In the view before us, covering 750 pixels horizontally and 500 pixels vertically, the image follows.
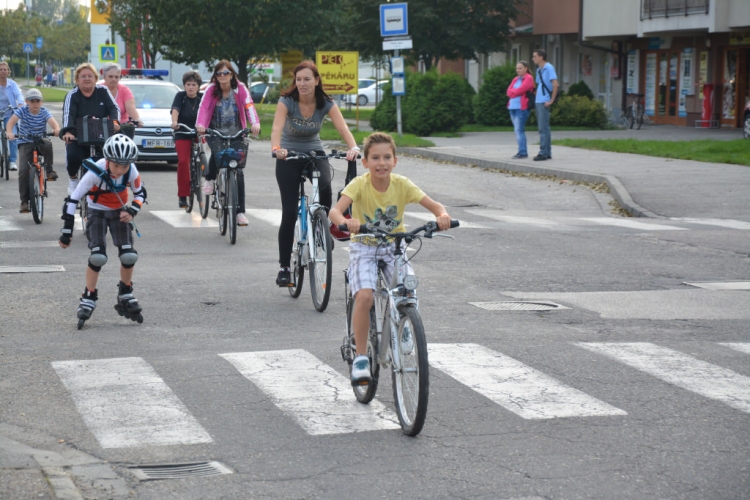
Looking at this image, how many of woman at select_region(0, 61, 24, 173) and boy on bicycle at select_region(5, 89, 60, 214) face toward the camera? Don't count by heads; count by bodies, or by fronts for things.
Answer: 2

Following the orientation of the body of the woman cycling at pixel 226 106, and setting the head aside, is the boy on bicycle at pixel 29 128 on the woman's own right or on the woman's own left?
on the woman's own right

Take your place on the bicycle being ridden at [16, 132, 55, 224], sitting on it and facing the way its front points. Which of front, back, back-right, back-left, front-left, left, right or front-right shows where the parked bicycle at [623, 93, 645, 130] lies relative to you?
back-left

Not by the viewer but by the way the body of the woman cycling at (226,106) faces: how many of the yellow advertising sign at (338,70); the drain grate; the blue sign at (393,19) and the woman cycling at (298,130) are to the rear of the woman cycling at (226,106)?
2

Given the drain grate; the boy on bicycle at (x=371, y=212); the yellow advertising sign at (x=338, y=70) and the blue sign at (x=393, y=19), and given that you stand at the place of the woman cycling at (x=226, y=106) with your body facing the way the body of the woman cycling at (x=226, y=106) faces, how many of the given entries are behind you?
2

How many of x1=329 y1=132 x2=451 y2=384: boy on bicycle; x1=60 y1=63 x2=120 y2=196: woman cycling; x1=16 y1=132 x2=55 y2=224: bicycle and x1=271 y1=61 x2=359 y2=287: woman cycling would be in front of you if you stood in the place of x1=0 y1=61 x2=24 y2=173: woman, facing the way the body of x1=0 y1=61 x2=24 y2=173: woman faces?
4

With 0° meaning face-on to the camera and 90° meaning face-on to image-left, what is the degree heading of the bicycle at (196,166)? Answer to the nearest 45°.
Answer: approximately 0°

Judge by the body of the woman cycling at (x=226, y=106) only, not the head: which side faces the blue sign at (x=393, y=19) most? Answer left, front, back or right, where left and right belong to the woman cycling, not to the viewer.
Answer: back

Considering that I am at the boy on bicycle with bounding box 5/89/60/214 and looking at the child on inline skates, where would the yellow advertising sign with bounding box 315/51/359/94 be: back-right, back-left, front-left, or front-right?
back-left
